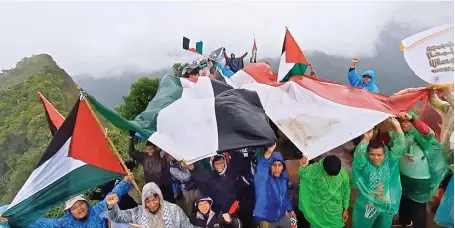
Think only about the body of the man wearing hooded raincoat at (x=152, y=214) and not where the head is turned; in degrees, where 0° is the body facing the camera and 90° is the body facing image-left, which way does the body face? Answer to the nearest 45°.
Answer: approximately 0°
